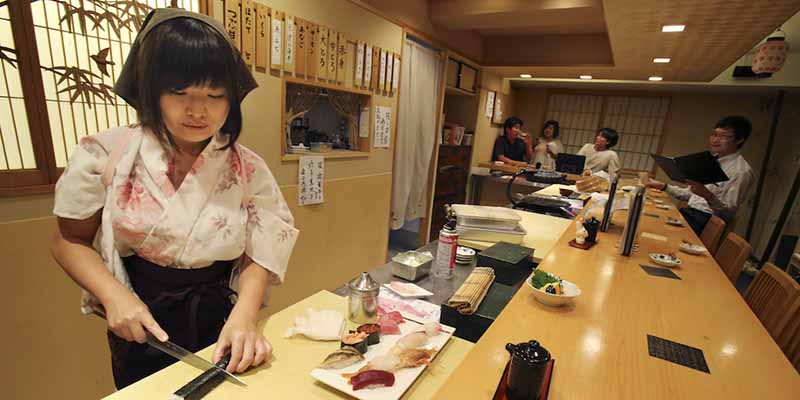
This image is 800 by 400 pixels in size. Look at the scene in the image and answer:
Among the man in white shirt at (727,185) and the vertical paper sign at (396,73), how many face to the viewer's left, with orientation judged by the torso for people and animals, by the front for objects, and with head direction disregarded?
1

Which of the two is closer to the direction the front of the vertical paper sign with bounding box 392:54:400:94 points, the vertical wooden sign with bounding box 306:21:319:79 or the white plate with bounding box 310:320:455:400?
the white plate

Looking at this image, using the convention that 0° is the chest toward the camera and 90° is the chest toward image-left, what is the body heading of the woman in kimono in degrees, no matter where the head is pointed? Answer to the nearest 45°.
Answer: approximately 0°

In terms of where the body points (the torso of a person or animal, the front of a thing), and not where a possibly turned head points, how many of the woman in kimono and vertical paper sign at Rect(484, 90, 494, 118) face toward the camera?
2

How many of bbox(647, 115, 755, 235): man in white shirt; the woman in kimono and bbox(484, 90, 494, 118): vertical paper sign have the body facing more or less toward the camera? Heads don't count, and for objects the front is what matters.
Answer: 2

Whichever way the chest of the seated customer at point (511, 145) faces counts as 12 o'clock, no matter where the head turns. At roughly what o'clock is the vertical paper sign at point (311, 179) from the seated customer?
The vertical paper sign is roughly at 2 o'clock from the seated customer.

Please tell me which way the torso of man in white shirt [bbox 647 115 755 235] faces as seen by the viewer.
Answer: to the viewer's left

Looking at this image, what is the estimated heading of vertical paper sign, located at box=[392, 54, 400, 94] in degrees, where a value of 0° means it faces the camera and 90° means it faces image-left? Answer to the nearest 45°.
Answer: approximately 315°

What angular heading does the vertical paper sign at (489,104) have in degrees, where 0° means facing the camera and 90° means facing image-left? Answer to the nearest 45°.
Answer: approximately 0°
